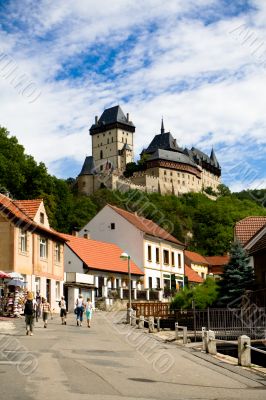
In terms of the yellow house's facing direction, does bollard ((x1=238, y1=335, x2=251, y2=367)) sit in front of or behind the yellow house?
in front

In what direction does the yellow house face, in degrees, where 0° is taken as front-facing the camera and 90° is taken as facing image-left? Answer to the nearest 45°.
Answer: approximately 315°

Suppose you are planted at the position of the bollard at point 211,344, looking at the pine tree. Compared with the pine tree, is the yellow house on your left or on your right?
left

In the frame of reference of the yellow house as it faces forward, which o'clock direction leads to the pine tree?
The pine tree is roughly at 12 o'clock from the yellow house.

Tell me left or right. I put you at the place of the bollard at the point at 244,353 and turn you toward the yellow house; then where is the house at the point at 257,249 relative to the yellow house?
right

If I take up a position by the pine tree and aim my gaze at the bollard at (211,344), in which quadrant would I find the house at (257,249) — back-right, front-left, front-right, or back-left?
back-left

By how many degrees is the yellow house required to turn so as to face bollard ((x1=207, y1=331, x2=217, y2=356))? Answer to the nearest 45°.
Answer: approximately 45° to its right

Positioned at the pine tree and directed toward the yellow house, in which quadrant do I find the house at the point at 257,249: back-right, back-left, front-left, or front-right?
back-right

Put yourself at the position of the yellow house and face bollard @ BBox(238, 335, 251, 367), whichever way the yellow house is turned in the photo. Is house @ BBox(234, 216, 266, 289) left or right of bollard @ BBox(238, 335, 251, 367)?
left
